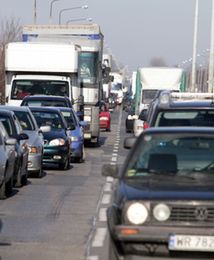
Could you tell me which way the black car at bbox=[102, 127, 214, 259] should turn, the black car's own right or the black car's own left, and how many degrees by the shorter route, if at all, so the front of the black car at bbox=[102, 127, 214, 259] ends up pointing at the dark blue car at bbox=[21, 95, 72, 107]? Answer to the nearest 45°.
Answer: approximately 180°

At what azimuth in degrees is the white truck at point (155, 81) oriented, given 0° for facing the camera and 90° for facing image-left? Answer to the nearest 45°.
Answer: approximately 0°

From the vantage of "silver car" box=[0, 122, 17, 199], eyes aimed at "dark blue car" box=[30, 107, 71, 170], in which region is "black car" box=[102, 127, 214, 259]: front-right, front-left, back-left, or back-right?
back-right

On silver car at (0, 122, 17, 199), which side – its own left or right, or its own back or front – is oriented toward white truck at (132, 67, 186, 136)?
back
